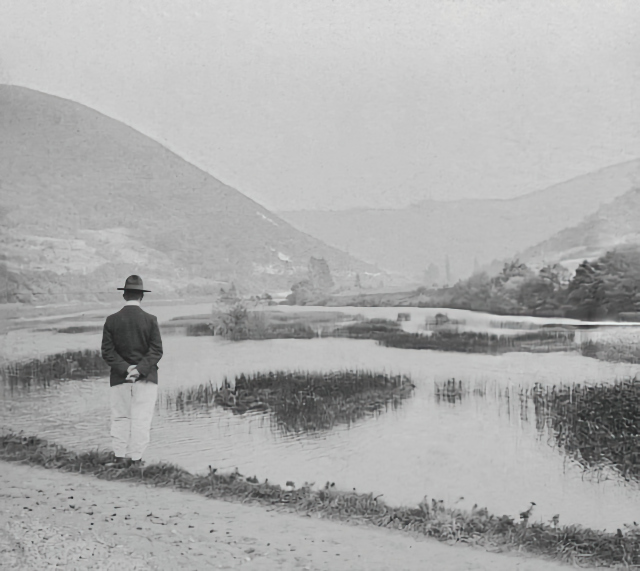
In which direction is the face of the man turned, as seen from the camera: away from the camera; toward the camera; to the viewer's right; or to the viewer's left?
away from the camera

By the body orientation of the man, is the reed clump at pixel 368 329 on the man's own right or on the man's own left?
on the man's own right

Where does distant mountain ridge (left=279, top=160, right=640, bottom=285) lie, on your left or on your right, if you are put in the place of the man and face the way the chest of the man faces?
on your right

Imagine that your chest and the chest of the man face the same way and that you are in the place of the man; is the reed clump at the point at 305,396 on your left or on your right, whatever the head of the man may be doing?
on your right

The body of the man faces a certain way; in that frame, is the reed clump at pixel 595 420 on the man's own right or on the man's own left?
on the man's own right

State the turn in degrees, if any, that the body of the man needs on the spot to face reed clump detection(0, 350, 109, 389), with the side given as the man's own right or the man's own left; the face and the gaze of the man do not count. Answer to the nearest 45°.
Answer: approximately 45° to the man's own left

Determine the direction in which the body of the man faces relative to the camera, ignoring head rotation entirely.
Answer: away from the camera
